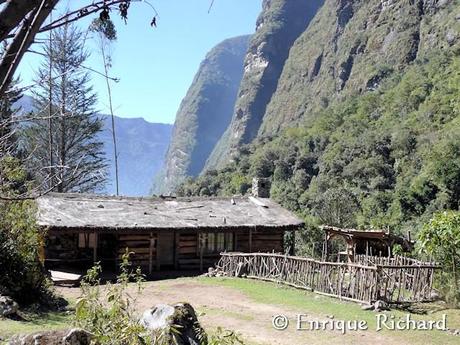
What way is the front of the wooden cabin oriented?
toward the camera

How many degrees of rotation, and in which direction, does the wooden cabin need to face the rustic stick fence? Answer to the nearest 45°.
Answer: approximately 45° to its left

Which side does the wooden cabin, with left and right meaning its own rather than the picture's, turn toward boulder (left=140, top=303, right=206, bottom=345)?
front

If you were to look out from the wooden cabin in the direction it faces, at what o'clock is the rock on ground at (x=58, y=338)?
The rock on ground is roughly at 12 o'clock from the wooden cabin.

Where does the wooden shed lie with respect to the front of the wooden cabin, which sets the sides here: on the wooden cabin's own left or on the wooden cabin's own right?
on the wooden cabin's own left

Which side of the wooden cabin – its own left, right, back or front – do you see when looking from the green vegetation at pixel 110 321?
front
